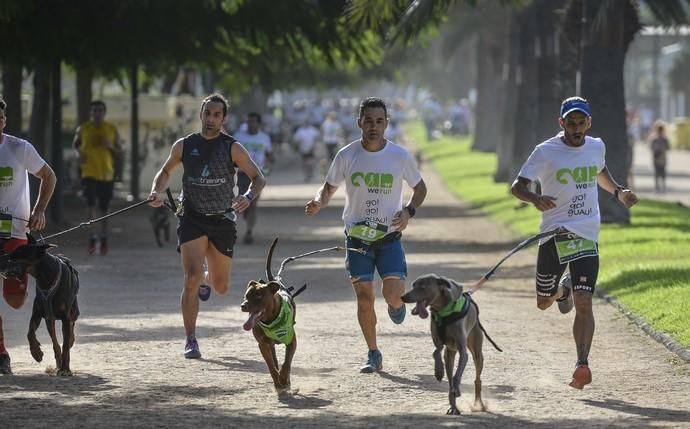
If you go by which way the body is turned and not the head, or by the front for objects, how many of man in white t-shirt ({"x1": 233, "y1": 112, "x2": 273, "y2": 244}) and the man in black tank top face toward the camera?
2

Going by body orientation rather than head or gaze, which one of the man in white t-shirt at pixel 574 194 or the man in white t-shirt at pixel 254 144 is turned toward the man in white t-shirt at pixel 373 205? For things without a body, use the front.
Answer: the man in white t-shirt at pixel 254 144

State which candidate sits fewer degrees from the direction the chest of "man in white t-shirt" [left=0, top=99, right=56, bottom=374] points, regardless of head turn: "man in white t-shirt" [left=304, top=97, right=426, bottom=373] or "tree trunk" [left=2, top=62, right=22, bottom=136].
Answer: the man in white t-shirt

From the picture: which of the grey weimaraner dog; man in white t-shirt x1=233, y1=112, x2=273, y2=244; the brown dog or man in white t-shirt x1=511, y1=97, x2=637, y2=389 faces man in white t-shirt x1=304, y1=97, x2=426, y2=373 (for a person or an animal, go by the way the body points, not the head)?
man in white t-shirt x1=233, y1=112, x2=273, y2=244

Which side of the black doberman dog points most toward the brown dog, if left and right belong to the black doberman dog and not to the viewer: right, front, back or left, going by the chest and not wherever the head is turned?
left

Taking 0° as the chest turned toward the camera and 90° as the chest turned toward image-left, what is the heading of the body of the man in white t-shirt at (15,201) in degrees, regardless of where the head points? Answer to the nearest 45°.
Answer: approximately 0°

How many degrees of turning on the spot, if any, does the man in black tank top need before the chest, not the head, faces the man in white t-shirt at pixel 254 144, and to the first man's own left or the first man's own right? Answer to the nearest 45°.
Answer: approximately 180°

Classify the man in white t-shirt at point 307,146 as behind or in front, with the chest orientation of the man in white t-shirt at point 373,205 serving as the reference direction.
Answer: behind
